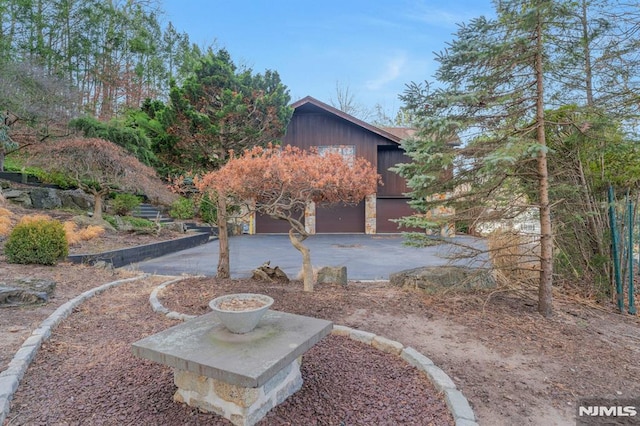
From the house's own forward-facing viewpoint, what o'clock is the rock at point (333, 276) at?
The rock is roughly at 12 o'clock from the house.

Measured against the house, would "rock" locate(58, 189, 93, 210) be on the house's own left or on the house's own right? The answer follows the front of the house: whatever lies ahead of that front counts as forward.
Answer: on the house's own right

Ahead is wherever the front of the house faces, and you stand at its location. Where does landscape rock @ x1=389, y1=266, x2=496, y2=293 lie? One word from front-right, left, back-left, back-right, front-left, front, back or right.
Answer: front

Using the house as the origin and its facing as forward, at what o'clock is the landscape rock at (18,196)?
The landscape rock is roughly at 2 o'clock from the house.

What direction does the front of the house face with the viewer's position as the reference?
facing the viewer

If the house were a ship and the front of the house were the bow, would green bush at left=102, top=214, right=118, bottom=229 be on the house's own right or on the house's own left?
on the house's own right

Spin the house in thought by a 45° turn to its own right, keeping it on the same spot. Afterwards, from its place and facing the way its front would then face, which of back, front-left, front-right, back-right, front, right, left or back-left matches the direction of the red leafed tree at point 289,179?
front-left

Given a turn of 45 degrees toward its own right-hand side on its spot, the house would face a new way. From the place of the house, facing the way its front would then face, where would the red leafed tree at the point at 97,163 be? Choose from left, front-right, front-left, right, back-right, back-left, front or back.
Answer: front

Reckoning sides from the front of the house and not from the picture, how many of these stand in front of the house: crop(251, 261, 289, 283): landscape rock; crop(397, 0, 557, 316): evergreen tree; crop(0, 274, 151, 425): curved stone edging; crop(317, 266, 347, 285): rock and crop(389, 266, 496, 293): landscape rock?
5

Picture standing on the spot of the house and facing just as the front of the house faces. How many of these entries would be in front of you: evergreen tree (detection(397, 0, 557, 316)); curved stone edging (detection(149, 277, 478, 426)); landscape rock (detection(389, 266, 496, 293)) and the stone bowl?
4

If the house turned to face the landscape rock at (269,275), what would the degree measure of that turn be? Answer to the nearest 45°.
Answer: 0° — it already faces it

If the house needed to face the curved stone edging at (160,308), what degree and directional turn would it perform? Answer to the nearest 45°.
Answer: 0° — it already faces it

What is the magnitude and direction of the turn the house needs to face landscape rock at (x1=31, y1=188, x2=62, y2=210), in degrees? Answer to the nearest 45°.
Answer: approximately 45° to its right

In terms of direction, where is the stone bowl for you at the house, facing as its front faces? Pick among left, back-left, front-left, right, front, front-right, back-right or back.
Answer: front

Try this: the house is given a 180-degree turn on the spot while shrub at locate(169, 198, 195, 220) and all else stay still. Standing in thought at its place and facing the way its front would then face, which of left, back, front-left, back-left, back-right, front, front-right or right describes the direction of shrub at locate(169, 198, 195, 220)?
left

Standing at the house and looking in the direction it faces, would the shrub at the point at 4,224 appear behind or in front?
in front
